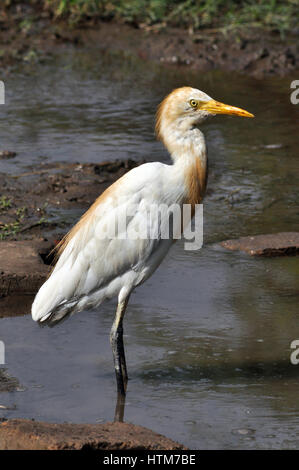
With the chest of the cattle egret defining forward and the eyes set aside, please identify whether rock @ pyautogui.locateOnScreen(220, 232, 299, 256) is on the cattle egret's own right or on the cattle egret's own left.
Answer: on the cattle egret's own left

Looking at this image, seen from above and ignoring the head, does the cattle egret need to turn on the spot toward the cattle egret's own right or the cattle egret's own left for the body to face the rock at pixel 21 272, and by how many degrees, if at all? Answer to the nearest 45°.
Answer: approximately 135° to the cattle egret's own left

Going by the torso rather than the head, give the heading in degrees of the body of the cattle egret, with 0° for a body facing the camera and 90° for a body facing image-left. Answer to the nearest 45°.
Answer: approximately 270°

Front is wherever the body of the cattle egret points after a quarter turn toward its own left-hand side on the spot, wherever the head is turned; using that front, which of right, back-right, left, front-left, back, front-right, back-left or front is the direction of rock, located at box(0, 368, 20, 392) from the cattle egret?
back-left

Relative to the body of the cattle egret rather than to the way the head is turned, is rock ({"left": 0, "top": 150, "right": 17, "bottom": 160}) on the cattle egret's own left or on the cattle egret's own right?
on the cattle egret's own left

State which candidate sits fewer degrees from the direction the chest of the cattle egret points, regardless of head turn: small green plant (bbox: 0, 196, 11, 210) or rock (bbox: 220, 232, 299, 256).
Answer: the rock
